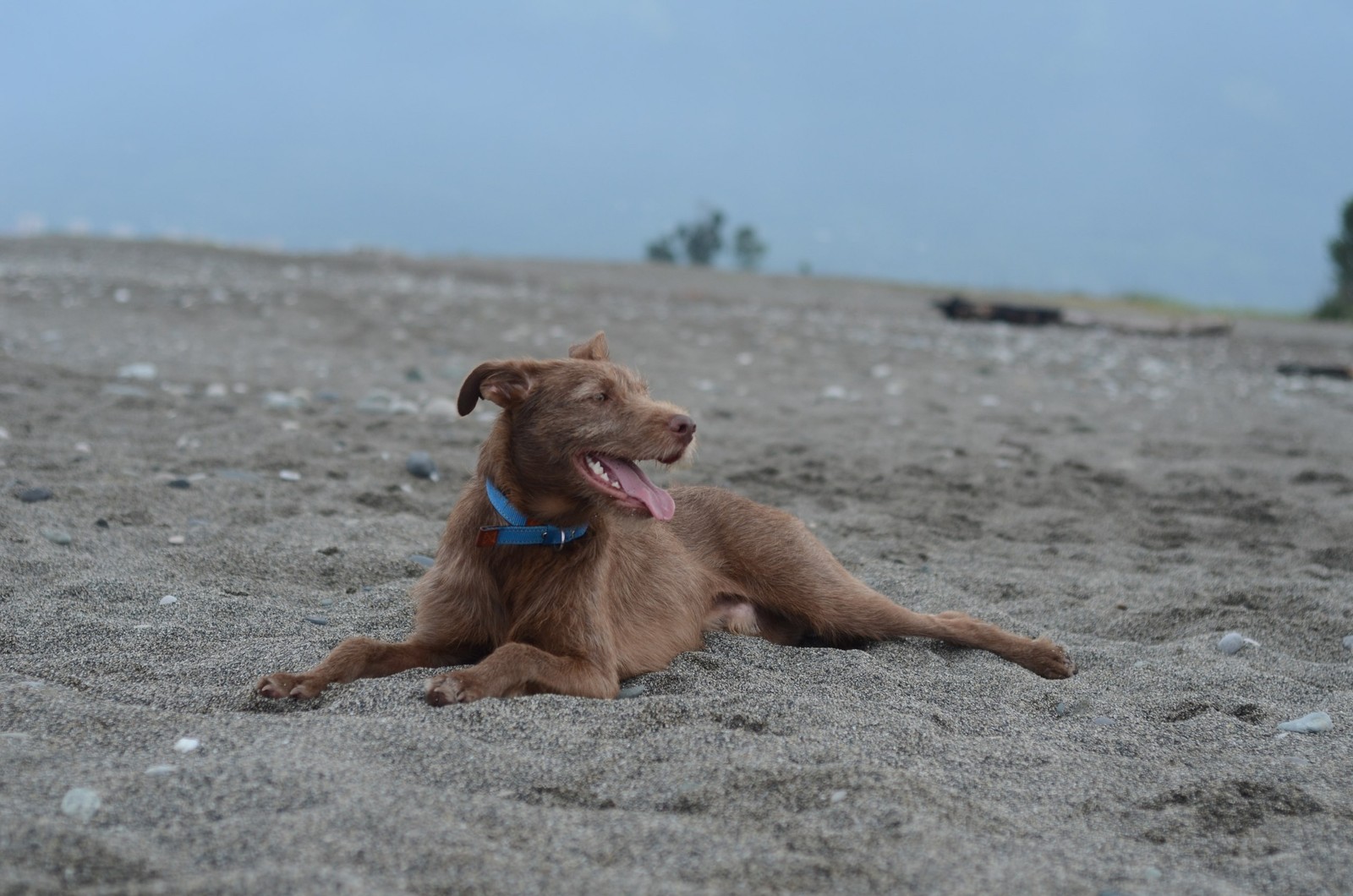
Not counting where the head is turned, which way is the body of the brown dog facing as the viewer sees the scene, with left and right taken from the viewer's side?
facing the viewer and to the left of the viewer

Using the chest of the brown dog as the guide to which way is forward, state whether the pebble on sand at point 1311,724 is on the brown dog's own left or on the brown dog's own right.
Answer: on the brown dog's own left

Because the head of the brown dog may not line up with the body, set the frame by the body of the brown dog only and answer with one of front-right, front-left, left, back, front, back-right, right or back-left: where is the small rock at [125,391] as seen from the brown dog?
right

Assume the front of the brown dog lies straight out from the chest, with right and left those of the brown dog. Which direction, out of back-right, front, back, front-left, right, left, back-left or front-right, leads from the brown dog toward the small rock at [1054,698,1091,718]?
back-left

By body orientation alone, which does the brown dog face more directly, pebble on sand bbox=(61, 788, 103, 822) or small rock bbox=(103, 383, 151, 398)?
the pebble on sand

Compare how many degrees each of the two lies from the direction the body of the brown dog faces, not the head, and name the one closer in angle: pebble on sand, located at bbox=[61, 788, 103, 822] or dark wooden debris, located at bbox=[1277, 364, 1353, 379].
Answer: the pebble on sand

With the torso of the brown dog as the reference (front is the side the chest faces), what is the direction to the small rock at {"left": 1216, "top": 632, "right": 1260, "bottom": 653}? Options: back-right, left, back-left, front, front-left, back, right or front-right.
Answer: back-left

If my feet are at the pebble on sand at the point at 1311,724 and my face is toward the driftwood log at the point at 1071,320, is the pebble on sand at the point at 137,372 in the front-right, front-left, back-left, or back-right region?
front-left

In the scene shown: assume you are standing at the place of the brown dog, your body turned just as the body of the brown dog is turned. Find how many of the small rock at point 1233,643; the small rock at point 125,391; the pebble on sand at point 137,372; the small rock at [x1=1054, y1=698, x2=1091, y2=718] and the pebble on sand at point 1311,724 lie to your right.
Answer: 2

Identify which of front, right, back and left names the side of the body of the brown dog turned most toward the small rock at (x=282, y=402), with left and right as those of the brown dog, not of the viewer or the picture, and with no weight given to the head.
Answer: right

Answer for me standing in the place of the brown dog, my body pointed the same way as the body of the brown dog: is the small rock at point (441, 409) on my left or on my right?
on my right

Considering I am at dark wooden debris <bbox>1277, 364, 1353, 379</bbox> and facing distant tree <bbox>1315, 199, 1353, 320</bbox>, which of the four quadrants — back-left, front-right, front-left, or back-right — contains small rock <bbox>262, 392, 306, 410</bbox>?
back-left

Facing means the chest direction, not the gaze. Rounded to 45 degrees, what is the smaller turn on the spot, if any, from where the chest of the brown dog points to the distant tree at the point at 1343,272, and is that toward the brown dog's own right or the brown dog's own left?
approximately 180°

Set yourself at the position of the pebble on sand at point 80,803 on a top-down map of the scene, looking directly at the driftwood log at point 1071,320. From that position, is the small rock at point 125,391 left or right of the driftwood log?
left

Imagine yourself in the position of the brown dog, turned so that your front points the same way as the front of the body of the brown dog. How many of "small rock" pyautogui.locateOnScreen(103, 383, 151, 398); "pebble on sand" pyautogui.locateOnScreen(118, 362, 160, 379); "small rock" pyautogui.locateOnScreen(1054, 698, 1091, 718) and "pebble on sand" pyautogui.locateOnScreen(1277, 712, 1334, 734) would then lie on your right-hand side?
2
